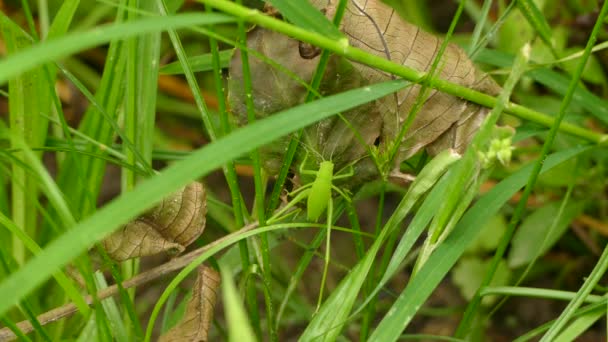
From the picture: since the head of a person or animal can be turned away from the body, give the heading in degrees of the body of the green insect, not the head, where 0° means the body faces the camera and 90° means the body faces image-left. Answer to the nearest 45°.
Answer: approximately 180°
